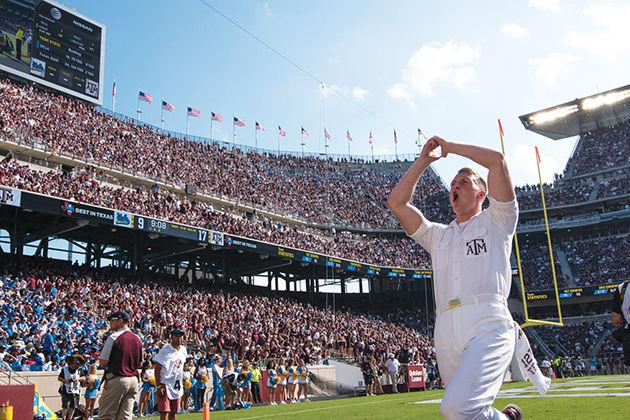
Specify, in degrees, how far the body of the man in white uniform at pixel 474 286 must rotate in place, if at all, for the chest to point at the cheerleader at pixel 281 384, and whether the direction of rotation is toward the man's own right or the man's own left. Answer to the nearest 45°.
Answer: approximately 135° to the man's own right

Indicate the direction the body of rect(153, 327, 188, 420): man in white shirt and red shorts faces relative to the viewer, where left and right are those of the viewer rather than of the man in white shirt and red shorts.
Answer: facing the viewer and to the right of the viewer

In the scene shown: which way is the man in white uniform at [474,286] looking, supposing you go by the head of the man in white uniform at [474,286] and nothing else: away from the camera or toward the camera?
toward the camera

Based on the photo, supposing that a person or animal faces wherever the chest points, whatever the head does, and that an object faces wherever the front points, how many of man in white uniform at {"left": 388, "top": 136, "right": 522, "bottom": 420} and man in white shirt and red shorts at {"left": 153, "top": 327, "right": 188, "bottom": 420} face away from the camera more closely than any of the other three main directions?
0

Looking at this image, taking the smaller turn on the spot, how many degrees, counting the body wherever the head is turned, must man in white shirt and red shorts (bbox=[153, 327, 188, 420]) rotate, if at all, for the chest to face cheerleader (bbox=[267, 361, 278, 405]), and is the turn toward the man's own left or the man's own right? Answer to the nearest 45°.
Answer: approximately 135° to the man's own left

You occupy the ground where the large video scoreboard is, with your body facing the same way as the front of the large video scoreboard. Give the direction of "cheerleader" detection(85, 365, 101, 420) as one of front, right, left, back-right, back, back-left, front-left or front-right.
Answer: front-right
